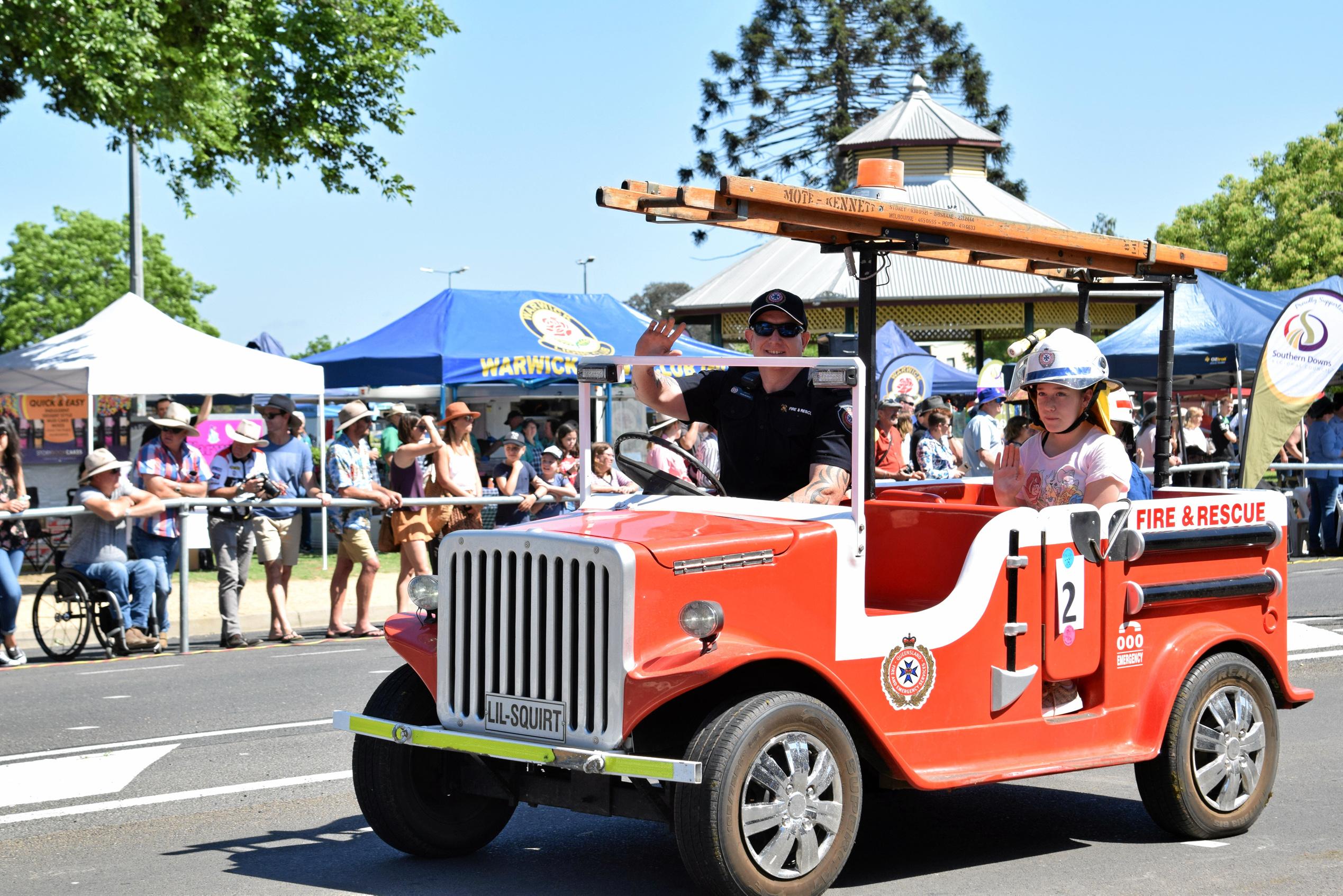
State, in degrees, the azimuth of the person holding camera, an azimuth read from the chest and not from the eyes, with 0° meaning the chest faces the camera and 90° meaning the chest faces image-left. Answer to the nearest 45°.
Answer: approximately 315°

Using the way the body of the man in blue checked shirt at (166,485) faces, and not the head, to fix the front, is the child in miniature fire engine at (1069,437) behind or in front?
in front

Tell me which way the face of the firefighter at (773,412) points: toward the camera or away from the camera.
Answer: toward the camera

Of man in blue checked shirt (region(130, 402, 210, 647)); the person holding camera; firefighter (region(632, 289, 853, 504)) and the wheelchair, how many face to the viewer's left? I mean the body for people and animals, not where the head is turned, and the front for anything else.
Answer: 0

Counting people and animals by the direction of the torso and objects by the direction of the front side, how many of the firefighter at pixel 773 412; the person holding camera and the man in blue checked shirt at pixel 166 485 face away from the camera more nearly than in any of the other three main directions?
0

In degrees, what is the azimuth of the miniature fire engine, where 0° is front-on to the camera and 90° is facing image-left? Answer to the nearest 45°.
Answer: approximately 45°

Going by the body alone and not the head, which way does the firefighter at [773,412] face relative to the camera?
toward the camera

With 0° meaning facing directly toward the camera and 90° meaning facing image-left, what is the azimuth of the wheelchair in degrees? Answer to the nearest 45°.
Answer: approximately 315°

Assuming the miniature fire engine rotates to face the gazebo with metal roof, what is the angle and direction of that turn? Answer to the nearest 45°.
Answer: approximately 135° to its right

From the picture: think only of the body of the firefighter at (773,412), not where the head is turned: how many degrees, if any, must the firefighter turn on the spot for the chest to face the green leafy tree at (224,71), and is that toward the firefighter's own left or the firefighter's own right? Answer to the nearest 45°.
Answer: approximately 135° to the firefighter's own right

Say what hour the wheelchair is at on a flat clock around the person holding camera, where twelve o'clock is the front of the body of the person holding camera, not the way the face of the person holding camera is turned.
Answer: The wheelchair is roughly at 4 o'clock from the person holding camera.

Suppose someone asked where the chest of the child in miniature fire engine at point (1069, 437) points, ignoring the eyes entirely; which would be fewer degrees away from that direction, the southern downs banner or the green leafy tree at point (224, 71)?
the green leafy tree

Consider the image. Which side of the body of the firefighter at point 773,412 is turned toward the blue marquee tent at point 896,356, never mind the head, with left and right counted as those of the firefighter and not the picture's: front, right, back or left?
back

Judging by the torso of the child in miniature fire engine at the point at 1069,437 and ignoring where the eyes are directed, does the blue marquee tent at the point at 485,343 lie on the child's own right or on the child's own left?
on the child's own right

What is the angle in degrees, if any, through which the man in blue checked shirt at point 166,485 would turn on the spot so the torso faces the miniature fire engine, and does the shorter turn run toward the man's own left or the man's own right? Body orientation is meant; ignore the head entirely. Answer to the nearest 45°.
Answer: approximately 45° to the man's own right
